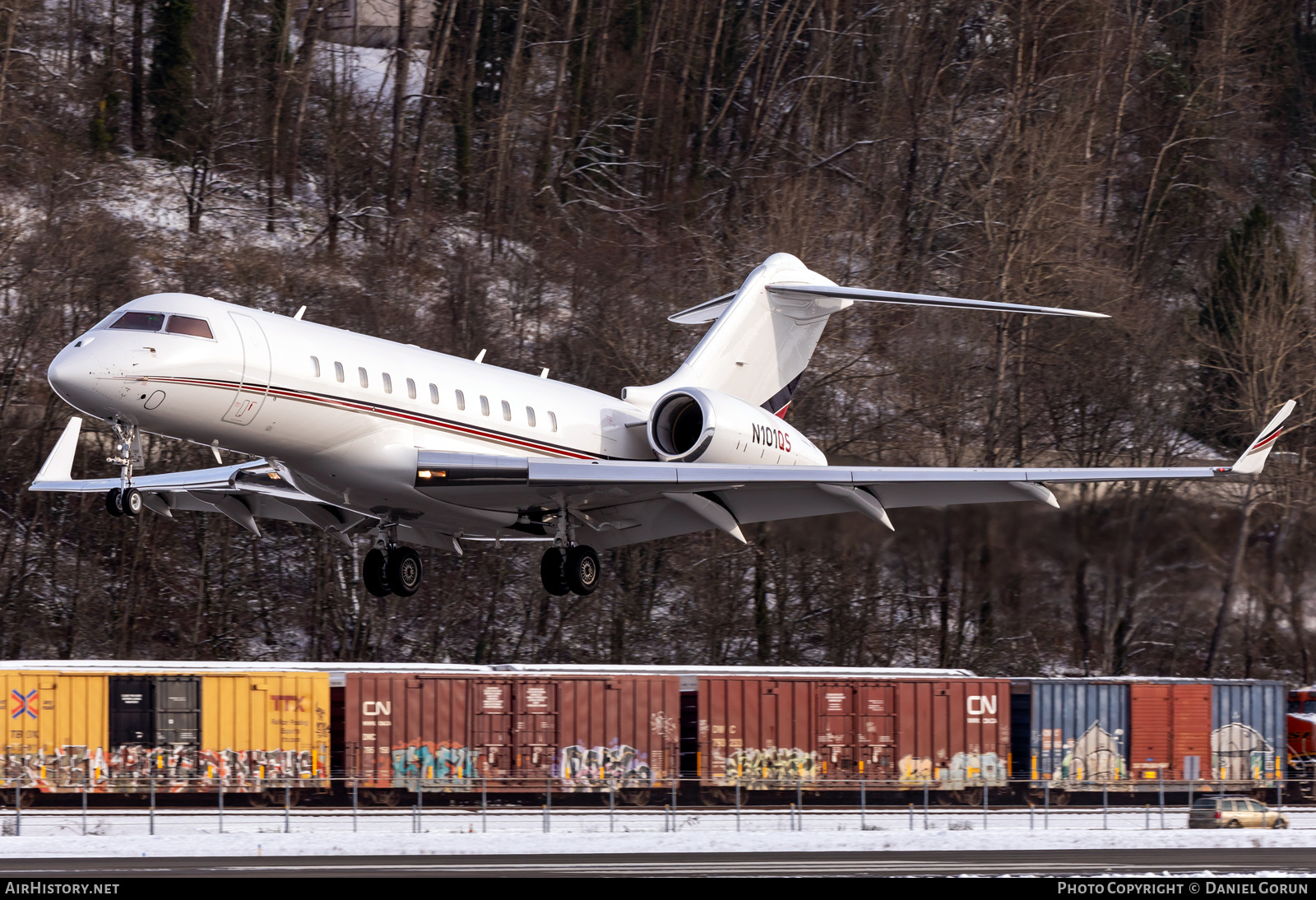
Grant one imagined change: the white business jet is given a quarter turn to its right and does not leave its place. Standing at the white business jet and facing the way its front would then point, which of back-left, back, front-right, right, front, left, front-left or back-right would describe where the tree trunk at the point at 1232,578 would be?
right

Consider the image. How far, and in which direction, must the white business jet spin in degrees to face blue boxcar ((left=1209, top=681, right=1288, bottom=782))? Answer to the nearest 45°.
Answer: approximately 180°

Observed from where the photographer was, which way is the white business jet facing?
facing the viewer and to the left of the viewer

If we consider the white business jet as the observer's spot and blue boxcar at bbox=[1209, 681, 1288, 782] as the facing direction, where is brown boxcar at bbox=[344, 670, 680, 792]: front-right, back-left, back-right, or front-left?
front-left

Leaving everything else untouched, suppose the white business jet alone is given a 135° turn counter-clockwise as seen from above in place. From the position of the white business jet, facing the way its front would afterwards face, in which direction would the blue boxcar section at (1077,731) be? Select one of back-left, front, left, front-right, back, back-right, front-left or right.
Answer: front-left

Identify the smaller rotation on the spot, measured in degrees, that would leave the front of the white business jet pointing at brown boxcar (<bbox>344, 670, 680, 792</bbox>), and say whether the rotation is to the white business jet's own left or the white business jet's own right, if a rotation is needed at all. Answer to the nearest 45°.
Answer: approximately 135° to the white business jet's own right

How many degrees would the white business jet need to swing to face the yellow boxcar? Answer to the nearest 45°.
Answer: approximately 90° to its right

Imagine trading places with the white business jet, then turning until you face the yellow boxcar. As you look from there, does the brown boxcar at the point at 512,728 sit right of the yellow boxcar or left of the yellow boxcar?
right
